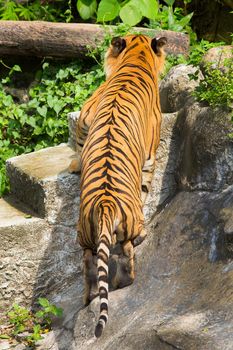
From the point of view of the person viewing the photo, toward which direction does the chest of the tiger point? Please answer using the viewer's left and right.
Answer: facing away from the viewer

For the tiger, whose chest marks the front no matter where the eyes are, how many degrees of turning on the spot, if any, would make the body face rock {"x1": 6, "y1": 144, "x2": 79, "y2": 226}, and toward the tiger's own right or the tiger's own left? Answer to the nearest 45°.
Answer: approximately 45° to the tiger's own left

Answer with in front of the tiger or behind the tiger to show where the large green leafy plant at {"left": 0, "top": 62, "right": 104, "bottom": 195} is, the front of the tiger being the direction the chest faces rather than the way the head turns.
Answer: in front

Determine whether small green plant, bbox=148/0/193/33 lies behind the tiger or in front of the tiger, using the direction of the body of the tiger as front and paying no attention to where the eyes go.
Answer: in front

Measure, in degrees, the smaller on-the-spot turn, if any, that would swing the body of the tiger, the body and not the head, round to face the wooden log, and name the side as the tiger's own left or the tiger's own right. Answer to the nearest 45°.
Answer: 0° — it already faces it

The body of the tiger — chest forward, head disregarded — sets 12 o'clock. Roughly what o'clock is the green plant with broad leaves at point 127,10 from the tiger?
The green plant with broad leaves is roughly at 12 o'clock from the tiger.

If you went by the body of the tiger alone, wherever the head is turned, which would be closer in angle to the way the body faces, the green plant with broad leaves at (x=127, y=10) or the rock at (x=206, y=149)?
the green plant with broad leaves

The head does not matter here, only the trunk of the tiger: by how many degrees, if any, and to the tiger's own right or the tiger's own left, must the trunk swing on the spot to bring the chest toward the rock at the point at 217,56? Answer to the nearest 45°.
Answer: approximately 45° to the tiger's own right

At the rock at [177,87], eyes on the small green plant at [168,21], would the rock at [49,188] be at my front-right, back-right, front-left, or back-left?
back-left
